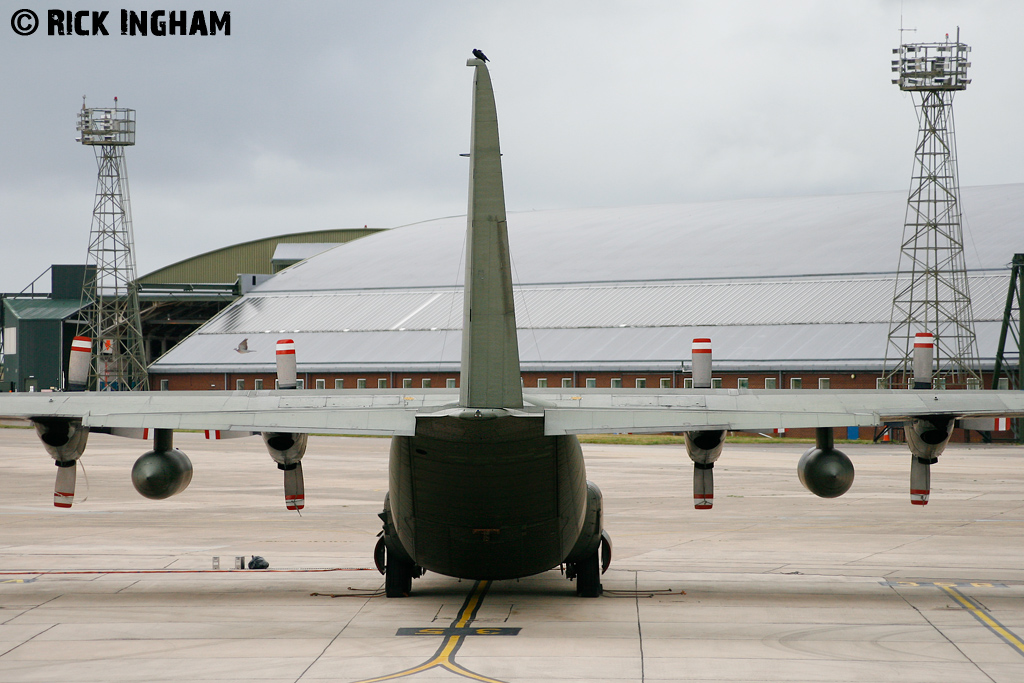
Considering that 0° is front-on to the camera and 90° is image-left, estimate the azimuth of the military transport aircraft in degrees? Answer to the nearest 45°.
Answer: approximately 180°
